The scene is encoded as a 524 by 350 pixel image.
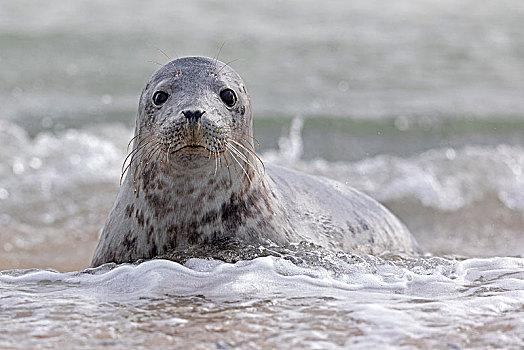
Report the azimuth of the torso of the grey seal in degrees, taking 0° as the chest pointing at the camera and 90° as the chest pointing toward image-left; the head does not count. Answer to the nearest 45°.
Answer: approximately 45°

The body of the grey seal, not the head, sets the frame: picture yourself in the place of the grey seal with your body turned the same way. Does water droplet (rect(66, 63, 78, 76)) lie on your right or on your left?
on your right

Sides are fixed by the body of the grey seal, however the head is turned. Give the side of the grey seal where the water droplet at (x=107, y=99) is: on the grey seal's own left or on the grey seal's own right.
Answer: on the grey seal's own right

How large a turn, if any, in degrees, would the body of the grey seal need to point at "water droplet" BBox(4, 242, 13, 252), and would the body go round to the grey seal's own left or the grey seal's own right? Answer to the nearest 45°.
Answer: approximately 90° to the grey seal's own right

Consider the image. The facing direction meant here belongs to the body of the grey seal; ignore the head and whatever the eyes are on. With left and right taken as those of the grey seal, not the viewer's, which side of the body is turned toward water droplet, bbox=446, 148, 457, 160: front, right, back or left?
back

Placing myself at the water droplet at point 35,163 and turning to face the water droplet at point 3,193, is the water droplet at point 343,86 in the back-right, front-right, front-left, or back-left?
back-left

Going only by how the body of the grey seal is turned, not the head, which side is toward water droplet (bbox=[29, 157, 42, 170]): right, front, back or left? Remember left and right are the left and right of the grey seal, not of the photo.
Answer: right

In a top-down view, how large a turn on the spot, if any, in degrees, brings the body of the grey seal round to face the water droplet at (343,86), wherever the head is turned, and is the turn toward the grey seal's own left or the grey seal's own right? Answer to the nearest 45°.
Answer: approximately 135° to the grey seal's own right
